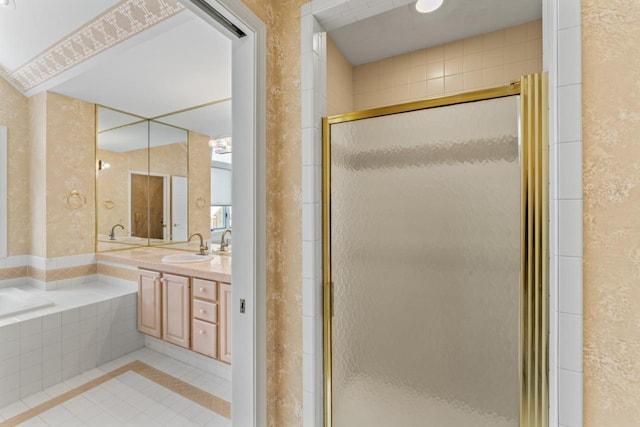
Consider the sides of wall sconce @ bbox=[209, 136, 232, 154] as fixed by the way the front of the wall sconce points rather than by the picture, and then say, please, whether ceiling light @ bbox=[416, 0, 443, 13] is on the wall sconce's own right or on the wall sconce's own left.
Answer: on the wall sconce's own left

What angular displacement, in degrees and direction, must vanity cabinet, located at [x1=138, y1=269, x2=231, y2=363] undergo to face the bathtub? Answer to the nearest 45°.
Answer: approximately 90° to its right

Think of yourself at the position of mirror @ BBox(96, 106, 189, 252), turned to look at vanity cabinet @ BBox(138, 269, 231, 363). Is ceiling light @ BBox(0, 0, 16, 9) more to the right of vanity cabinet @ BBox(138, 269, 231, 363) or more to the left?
right

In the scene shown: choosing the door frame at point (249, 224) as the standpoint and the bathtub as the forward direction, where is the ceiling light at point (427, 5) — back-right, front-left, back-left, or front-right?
back-right

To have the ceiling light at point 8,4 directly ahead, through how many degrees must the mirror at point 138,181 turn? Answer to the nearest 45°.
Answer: approximately 90° to its right

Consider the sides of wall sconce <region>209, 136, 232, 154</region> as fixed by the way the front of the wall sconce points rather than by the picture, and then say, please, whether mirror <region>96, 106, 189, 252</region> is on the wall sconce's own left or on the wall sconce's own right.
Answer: on the wall sconce's own right

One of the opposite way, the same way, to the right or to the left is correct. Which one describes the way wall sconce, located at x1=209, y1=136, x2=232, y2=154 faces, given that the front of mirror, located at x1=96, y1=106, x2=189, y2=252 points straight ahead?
to the right

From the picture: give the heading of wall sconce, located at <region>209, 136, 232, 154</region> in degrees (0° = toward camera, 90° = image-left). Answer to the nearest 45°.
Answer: approximately 45°

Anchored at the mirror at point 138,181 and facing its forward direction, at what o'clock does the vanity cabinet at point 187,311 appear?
The vanity cabinet is roughly at 1 o'clock from the mirror.
